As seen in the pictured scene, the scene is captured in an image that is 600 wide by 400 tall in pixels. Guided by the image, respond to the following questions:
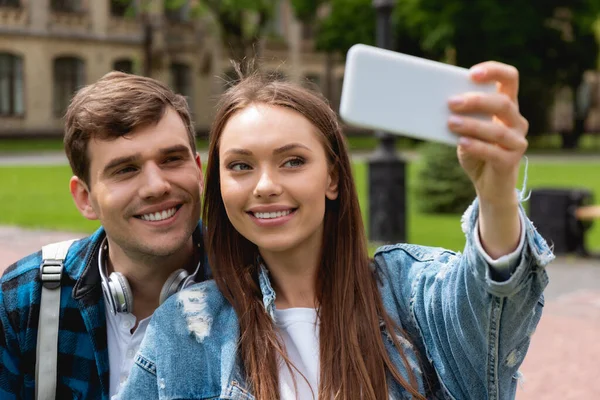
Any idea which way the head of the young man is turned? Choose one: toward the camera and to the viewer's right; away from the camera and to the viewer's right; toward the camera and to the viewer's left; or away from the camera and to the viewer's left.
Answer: toward the camera and to the viewer's right

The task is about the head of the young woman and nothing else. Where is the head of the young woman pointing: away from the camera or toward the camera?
toward the camera

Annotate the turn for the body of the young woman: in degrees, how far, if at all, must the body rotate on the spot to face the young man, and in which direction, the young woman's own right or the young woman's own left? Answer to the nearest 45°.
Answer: approximately 135° to the young woman's own right

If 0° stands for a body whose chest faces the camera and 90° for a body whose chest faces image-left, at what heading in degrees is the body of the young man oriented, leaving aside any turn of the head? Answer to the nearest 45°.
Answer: approximately 315°

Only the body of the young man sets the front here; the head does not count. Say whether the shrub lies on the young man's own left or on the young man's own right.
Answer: on the young man's own left

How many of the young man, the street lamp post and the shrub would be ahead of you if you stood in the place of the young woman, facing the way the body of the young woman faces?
0

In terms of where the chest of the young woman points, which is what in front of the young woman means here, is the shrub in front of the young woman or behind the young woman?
behind

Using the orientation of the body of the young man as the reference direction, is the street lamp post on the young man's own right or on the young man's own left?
on the young man's own left

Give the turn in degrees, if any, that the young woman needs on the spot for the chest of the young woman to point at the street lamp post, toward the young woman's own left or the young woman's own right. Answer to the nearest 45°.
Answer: approximately 180°

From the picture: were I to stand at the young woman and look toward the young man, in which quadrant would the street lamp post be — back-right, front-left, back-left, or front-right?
front-right

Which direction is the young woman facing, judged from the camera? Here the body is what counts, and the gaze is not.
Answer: toward the camera

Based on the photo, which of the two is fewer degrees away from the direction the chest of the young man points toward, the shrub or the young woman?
the young woman

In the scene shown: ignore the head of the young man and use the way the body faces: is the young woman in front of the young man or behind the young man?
in front

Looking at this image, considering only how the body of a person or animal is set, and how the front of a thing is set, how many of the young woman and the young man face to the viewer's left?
0
